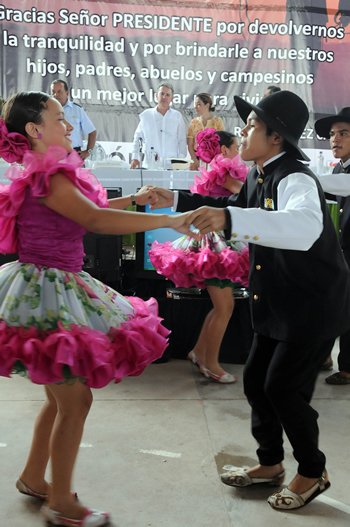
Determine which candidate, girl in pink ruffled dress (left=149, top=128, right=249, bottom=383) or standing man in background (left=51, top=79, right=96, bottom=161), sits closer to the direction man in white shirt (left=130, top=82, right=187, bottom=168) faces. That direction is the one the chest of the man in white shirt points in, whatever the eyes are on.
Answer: the girl in pink ruffled dress

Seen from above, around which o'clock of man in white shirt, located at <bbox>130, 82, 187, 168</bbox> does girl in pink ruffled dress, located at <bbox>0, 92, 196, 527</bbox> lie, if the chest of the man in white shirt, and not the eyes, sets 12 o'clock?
The girl in pink ruffled dress is roughly at 12 o'clock from the man in white shirt.

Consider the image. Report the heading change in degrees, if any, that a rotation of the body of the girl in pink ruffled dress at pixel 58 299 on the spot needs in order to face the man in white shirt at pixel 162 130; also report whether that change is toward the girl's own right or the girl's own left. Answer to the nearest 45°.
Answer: approximately 90° to the girl's own left

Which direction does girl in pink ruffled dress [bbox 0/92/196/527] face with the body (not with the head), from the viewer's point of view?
to the viewer's right

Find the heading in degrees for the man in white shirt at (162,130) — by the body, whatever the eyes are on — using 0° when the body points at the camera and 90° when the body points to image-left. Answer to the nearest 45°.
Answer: approximately 0°

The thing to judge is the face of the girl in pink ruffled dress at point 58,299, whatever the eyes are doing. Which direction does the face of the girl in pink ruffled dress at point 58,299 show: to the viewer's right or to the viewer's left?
to the viewer's right

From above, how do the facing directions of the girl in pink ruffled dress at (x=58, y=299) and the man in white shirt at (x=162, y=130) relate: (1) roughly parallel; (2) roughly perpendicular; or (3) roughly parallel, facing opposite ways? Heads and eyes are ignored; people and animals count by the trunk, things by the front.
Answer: roughly perpendicular

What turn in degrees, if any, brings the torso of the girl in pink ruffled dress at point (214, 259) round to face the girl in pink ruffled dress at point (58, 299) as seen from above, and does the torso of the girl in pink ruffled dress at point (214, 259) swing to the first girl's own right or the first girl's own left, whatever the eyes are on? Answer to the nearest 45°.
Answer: approximately 90° to the first girl's own right

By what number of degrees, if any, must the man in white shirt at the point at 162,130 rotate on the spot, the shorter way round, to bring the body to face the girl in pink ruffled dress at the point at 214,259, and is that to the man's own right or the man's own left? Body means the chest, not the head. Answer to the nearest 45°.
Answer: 0° — they already face them
